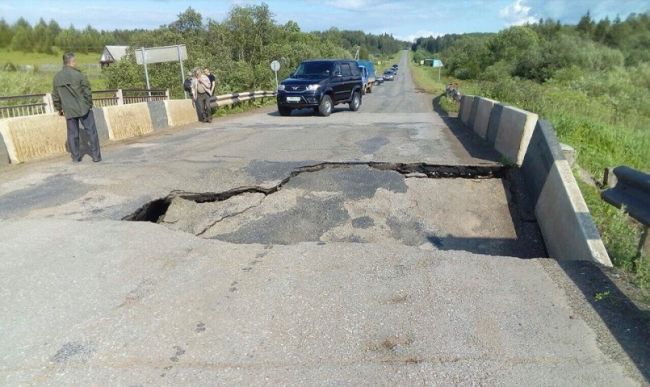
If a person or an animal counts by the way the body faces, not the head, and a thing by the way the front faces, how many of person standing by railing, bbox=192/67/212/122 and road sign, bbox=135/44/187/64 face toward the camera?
1

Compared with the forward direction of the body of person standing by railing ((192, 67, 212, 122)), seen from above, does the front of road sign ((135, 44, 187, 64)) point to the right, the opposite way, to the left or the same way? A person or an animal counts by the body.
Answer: the opposite way

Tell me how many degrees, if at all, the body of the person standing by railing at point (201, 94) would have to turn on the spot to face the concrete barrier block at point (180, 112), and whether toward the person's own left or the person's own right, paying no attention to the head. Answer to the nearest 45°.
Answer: approximately 45° to the person's own right

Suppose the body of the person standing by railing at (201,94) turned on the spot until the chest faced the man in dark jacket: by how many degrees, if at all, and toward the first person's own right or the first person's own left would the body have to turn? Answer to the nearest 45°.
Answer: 0° — they already face them

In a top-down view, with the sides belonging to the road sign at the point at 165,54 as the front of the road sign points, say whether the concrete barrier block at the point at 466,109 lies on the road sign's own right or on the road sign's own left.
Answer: on the road sign's own right

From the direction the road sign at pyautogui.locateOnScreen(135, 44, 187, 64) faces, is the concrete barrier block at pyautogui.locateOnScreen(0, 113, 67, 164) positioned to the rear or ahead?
to the rear

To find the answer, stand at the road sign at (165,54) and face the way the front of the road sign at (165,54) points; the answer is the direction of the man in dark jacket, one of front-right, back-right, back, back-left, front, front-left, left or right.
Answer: back

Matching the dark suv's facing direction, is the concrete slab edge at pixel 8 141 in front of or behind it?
in front

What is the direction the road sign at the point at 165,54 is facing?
away from the camera

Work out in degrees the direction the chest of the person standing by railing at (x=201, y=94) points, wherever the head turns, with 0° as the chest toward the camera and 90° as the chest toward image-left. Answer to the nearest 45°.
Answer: approximately 0°

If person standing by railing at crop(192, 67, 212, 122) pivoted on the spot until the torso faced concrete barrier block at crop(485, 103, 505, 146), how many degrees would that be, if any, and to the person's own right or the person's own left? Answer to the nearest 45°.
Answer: approximately 45° to the person's own left

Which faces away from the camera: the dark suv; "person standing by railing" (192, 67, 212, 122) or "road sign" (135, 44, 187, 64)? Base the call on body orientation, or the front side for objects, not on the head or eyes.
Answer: the road sign

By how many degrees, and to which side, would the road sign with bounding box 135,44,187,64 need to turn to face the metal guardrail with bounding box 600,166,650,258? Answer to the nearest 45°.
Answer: approximately 180°

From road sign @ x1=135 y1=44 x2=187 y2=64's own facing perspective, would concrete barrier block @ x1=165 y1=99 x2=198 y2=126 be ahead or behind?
behind
